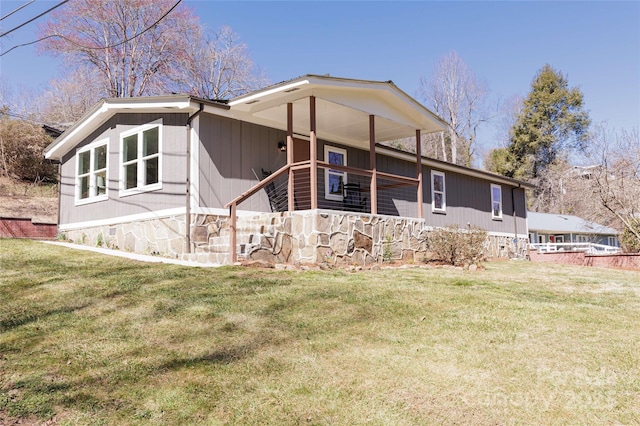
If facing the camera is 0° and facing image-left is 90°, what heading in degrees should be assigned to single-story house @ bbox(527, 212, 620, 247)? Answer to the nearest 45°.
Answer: approximately 0°

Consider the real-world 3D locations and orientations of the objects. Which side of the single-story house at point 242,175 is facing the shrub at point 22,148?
back

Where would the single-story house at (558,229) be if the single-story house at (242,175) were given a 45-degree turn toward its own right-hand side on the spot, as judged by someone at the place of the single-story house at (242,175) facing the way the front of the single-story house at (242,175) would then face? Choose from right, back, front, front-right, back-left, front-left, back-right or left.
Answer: back-left

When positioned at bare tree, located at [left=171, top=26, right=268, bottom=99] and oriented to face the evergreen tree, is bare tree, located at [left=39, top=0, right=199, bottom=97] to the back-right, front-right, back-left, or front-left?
back-right

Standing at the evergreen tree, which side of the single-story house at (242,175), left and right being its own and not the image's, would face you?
left

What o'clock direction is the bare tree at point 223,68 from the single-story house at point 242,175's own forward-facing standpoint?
The bare tree is roughly at 7 o'clock from the single-story house.

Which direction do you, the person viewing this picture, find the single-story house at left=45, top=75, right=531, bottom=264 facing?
facing the viewer and to the right of the viewer

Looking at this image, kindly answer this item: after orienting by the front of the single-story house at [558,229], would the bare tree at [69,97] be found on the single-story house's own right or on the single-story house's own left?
on the single-story house's own right

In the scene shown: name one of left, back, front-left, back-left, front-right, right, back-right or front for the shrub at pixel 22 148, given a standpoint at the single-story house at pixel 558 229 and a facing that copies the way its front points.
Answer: front-right
